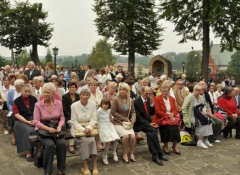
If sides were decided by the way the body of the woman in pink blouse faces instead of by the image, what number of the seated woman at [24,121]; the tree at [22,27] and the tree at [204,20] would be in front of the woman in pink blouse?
0

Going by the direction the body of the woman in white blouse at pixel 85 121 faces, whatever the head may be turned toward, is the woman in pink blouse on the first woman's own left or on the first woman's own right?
on the first woman's own right

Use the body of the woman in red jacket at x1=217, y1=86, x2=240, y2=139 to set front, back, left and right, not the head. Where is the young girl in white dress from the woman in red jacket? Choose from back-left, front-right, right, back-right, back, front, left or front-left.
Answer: right

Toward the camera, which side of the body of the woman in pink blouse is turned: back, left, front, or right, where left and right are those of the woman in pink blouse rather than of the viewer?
front

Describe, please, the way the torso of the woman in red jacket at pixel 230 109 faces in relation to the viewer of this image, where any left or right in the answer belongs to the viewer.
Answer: facing the viewer and to the right of the viewer

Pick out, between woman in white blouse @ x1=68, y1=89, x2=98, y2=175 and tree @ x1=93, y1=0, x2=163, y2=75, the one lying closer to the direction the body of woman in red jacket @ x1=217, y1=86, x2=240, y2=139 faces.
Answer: the woman in white blouse

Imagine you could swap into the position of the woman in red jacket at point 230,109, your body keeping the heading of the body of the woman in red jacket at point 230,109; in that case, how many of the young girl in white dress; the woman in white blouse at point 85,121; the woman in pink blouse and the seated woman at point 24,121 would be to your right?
4

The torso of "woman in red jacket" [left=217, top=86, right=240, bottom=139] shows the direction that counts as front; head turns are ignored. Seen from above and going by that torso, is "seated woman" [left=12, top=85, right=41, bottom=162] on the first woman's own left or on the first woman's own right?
on the first woman's own right

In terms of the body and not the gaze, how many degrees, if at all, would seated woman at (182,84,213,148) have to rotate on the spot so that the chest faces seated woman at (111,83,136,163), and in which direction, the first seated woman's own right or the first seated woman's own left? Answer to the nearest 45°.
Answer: approximately 90° to the first seated woman's own right

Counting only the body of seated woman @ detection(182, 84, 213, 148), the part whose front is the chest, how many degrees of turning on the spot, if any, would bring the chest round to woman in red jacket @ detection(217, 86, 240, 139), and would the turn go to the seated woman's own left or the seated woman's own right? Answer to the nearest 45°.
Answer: approximately 90° to the seated woman's own left

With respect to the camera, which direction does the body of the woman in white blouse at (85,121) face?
toward the camera

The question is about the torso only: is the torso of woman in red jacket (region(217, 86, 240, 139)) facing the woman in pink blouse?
no

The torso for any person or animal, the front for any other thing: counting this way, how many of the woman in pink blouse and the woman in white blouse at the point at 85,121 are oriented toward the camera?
2

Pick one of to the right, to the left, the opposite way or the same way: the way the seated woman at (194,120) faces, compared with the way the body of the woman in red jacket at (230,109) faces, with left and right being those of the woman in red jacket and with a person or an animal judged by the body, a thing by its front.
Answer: the same way

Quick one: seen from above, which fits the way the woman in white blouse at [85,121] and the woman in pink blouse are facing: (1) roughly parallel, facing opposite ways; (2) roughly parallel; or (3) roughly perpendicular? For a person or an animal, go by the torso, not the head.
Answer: roughly parallel

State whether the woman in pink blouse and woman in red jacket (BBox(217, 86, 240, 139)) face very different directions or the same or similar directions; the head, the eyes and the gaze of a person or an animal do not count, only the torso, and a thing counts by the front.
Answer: same or similar directions

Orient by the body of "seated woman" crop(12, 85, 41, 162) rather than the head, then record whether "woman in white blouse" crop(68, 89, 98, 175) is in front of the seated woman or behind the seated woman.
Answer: in front

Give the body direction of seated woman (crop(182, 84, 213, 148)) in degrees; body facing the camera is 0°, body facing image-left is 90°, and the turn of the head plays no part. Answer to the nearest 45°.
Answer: approximately 315°

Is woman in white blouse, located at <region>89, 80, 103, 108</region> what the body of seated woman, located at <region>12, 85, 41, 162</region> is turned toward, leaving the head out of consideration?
no

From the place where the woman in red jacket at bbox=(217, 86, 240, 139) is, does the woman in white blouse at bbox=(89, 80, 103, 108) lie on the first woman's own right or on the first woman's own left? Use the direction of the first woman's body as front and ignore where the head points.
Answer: on the first woman's own right

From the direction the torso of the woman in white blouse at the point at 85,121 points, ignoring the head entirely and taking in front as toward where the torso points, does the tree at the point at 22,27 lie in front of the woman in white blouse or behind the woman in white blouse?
behind
